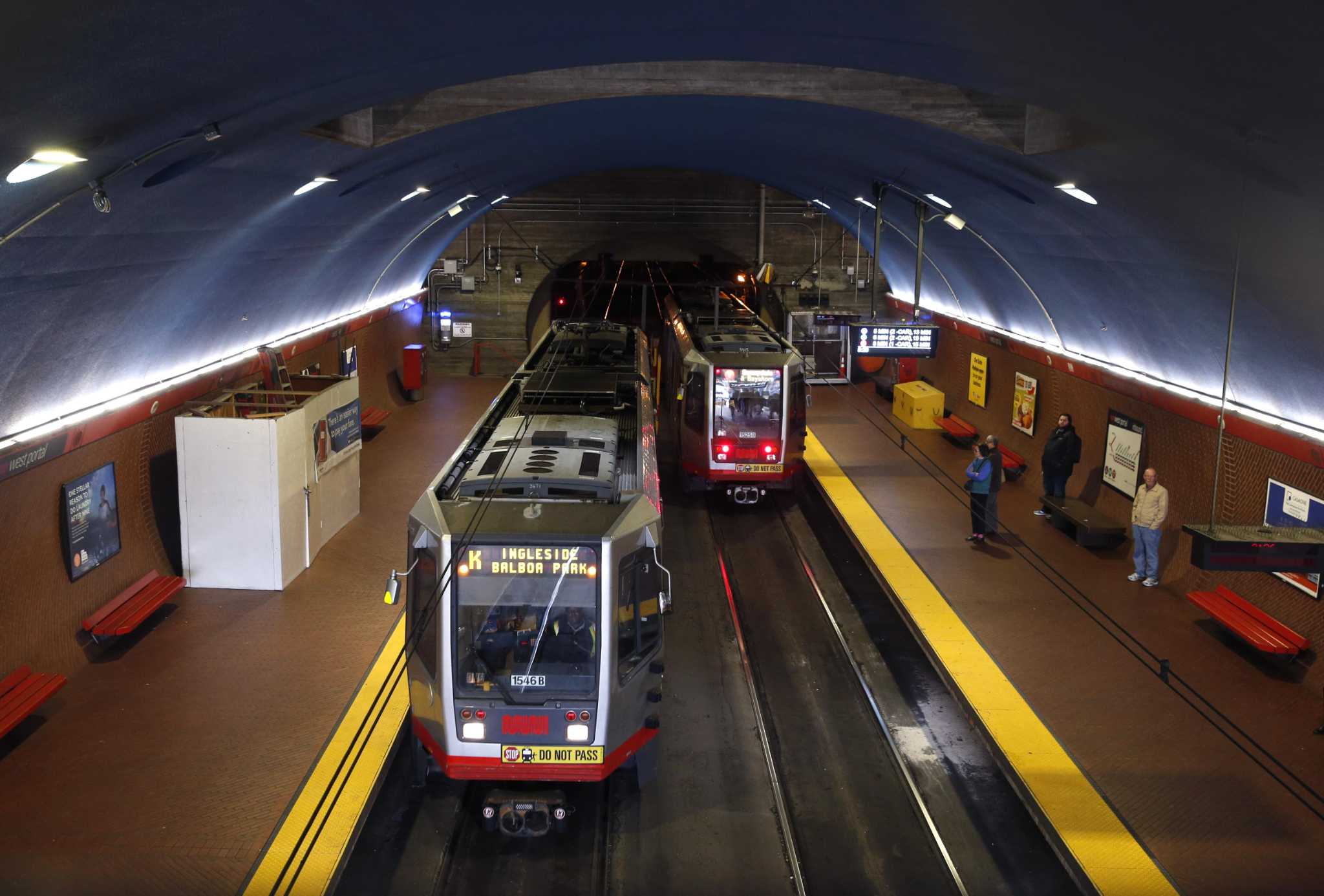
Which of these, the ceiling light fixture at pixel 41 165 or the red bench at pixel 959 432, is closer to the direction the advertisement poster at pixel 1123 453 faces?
the ceiling light fixture

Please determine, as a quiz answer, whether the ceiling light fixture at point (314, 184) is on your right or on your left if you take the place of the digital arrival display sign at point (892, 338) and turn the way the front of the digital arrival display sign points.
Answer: on your right

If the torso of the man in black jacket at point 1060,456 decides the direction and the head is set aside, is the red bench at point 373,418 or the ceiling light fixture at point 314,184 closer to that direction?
the ceiling light fixture

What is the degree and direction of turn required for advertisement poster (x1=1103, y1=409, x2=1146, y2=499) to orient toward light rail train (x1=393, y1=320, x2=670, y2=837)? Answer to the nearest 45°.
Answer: approximately 45° to its left

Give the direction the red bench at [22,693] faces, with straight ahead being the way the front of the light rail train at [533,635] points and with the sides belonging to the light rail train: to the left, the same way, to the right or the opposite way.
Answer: to the left

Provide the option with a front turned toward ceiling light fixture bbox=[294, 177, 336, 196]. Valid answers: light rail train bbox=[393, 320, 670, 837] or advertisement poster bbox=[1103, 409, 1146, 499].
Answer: the advertisement poster

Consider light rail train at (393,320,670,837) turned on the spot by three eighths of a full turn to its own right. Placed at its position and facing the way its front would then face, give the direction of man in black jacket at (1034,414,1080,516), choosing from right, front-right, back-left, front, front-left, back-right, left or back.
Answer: right

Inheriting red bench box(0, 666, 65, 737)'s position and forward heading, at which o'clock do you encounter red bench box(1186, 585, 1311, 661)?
red bench box(1186, 585, 1311, 661) is roughly at 11 o'clock from red bench box(0, 666, 65, 737).

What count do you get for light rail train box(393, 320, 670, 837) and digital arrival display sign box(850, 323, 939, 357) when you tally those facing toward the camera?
2

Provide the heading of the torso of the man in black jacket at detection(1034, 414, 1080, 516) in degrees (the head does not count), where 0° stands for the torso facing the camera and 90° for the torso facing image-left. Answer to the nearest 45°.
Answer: approximately 45°
